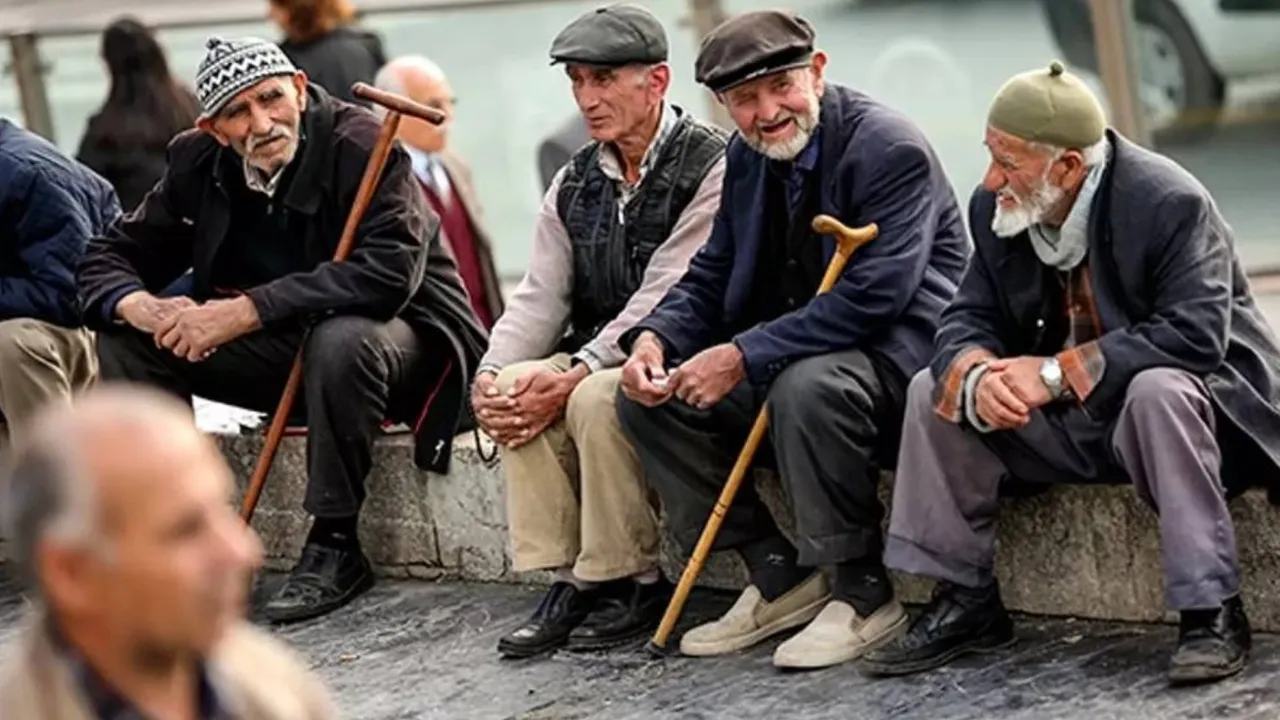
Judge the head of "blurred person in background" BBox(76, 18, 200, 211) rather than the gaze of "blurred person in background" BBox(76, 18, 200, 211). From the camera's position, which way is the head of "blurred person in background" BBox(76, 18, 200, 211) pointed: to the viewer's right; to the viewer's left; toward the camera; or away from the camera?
away from the camera

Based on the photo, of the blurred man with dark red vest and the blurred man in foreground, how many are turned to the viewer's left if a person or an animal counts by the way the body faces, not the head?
0

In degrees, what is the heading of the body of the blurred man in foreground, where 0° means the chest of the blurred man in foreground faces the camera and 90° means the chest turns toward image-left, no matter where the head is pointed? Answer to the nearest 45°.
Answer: approximately 315°

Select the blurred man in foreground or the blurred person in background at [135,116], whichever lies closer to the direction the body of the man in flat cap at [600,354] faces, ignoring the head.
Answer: the blurred man in foreground

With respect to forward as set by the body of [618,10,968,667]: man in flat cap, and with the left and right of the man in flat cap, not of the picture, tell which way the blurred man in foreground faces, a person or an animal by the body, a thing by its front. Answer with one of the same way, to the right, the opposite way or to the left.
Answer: to the left

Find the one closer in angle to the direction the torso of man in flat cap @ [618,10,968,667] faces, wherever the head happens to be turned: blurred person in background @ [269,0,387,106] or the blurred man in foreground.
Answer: the blurred man in foreground

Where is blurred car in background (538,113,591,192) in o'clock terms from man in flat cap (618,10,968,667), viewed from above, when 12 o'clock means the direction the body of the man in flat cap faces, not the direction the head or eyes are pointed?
The blurred car in background is roughly at 4 o'clock from the man in flat cap.

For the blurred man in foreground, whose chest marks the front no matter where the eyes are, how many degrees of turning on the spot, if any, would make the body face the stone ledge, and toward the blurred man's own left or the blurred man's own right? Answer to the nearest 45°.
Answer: approximately 90° to the blurred man's own left

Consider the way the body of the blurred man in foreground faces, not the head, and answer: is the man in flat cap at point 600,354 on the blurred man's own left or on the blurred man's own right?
on the blurred man's own left

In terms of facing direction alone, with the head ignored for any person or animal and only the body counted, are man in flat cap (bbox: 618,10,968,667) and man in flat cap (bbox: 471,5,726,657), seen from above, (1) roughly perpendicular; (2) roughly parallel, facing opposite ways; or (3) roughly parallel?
roughly parallel

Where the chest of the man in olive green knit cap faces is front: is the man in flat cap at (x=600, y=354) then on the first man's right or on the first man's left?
on the first man's right

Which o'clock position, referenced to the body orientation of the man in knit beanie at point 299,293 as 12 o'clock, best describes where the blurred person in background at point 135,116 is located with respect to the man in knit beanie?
The blurred person in background is roughly at 4 o'clock from the man in knit beanie.

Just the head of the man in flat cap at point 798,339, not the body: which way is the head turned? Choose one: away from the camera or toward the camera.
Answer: toward the camera

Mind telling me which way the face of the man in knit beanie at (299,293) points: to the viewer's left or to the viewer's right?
to the viewer's right

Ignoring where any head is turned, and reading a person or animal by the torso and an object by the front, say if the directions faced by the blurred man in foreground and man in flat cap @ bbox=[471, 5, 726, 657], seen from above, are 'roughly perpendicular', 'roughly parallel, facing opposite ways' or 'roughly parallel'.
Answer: roughly perpendicular

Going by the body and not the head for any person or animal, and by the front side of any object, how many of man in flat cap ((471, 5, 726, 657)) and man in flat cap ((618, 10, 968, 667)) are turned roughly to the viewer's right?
0
